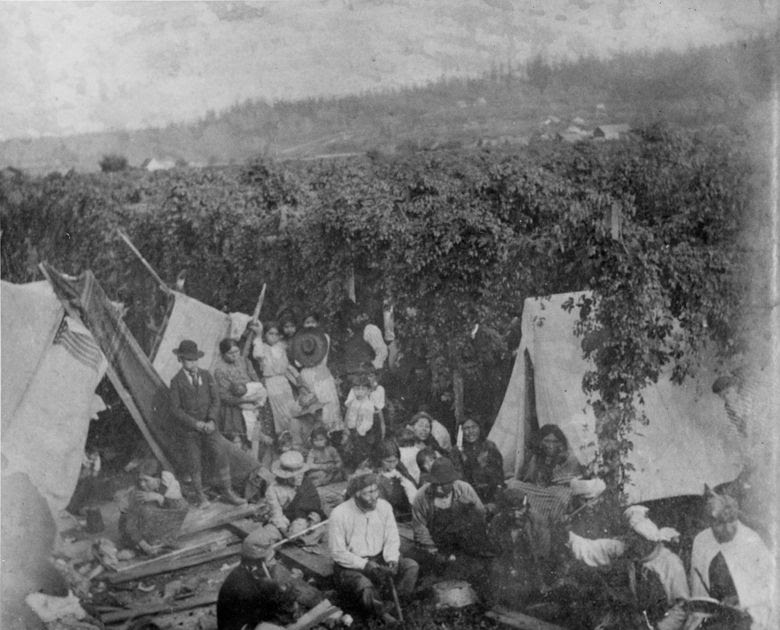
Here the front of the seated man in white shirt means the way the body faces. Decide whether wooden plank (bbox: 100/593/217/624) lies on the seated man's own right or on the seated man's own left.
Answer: on the seated man's own right

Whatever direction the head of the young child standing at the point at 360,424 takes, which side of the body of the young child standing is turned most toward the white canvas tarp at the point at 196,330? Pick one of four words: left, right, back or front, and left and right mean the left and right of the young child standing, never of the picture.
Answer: right

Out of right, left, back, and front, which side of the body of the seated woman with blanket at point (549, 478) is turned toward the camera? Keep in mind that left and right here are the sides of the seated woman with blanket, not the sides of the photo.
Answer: front

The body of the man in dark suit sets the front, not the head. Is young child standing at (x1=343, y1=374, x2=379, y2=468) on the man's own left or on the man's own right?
on the man's own left

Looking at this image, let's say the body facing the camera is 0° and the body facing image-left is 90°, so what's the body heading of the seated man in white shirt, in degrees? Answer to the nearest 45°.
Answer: approximately 315°

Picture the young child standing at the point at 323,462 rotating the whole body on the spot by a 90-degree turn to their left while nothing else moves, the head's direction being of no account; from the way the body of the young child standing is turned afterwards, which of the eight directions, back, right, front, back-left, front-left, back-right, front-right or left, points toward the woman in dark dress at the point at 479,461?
front

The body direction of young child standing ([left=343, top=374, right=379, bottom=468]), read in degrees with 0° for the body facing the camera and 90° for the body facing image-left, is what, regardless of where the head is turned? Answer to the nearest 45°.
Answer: approximately 0°
